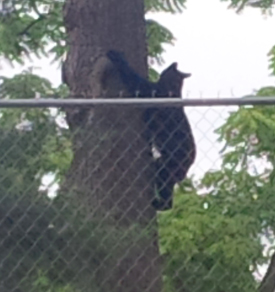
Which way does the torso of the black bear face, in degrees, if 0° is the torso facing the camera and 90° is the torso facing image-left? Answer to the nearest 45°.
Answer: approximately 90°
